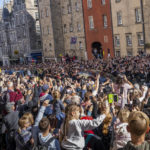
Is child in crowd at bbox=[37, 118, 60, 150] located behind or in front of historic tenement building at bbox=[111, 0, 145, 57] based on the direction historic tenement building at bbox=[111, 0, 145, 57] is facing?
in front

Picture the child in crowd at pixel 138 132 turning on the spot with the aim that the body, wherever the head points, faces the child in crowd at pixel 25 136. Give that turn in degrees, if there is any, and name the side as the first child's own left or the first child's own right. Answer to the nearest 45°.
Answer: approximately 45° to the first child's own left

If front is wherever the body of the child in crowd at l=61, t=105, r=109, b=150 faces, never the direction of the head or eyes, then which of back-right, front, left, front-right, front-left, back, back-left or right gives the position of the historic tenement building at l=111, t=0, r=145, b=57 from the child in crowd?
front-left

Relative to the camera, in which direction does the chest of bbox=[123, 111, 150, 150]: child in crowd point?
away from the camera

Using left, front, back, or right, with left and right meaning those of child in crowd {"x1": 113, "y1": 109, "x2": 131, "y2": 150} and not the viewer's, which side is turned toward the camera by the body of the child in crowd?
back

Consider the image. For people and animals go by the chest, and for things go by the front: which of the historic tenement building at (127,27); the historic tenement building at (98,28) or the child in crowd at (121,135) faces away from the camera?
the child in crowd

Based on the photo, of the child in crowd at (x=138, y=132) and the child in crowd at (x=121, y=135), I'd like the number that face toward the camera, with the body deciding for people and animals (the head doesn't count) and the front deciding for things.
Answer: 0

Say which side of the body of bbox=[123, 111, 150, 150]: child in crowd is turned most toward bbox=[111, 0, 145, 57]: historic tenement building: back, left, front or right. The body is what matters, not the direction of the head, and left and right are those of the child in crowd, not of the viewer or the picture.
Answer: front

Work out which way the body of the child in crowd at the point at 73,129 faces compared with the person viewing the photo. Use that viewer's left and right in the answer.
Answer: facing away from the viewer and to the right of the viewer

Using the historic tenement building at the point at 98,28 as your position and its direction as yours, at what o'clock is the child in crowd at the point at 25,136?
The child in crowd is roughly at 12 o'clock from the historic tenement building.
